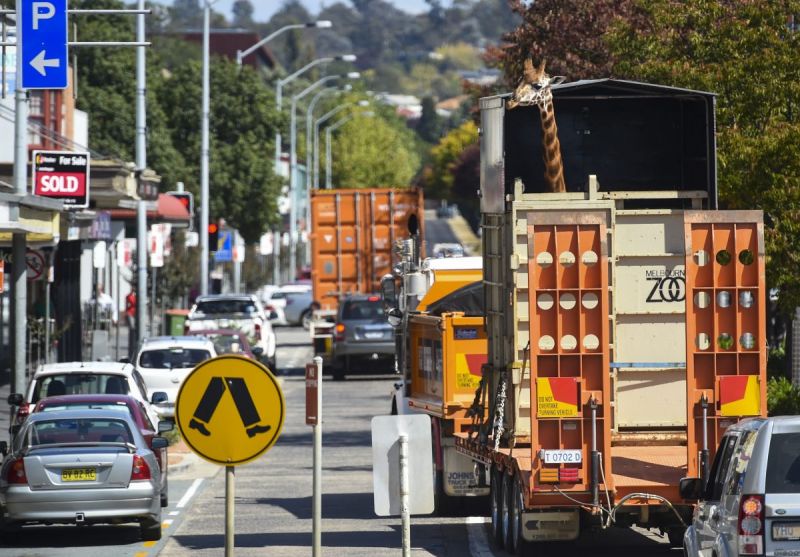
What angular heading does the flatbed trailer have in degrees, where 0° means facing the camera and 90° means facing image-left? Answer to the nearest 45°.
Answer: approximately 180°

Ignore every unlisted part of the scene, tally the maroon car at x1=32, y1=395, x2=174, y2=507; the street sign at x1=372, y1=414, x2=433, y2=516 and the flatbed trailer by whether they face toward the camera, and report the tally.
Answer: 0

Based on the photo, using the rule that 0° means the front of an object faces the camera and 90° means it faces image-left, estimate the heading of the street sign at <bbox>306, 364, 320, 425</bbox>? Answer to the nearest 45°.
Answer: approximately 0°

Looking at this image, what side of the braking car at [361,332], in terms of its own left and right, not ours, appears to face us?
back

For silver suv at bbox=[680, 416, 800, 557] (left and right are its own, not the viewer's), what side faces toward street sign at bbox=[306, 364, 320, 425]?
left

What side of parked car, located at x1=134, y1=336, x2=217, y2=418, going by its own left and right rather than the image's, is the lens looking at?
back

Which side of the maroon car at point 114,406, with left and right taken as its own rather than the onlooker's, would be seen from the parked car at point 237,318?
front

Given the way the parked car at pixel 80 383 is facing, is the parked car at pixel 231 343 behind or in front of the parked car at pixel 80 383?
in front

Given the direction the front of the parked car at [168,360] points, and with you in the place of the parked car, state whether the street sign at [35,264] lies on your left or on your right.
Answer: on your left

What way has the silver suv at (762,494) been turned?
away from the camera

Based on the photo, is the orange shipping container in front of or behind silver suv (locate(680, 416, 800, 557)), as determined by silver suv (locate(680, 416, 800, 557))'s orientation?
in front

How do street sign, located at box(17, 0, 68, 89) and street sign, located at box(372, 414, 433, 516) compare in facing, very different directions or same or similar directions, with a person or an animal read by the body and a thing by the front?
very different directions

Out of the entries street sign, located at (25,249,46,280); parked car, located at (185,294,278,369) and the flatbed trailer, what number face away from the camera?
2

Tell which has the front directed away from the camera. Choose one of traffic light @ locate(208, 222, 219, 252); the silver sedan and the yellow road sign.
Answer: the silver sedan

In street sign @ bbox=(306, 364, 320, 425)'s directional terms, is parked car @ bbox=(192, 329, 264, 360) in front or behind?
behind

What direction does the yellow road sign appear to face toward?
toward the camera
